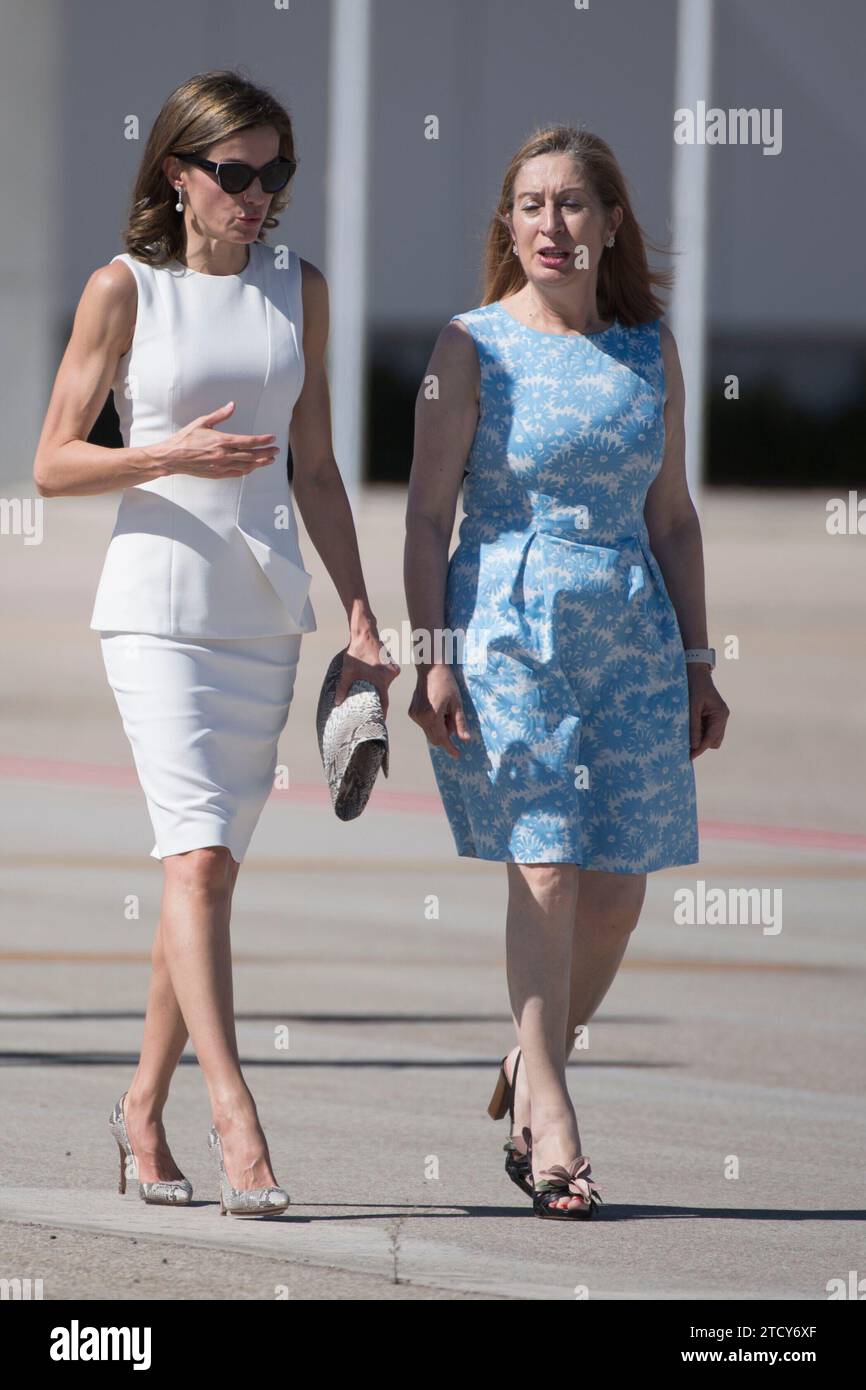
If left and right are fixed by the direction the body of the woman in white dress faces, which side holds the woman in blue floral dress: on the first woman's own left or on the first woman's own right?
on the first woman's own left

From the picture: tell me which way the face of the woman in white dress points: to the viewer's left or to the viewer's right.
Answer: to the viewer's right

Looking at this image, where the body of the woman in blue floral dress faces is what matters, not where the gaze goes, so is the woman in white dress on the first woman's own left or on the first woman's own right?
on the first woman's own right

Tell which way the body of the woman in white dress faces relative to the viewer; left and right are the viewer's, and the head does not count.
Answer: facing the viewer and to the right of the viewer

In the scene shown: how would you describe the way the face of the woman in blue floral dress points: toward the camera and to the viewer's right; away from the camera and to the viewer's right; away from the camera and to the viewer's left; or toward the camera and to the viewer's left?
toward the camera and to the viewer's left

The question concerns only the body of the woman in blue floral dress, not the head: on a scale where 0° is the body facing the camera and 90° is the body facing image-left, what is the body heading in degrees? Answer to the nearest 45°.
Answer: approximately 0°

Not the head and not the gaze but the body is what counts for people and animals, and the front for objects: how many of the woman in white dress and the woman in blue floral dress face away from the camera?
0
